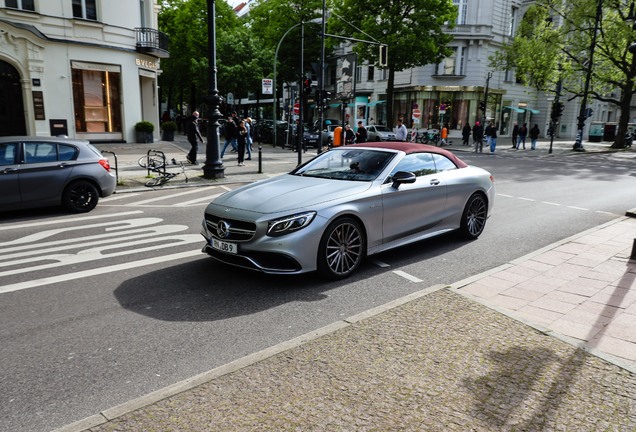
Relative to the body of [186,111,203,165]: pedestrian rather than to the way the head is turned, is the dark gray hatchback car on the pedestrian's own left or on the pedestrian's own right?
on the pedestrian's own right

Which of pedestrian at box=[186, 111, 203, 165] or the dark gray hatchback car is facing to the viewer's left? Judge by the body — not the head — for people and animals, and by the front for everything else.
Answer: the dark gray hatchback car

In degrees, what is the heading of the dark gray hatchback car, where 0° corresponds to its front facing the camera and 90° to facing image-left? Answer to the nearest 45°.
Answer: approximately 90°

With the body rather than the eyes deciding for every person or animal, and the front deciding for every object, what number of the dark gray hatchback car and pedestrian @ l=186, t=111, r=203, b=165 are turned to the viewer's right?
1

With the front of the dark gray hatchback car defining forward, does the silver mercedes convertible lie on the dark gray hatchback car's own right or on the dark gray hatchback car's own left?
on the dark gray hatchback car's own left

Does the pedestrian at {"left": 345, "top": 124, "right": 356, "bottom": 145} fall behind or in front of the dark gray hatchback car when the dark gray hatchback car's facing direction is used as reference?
behind

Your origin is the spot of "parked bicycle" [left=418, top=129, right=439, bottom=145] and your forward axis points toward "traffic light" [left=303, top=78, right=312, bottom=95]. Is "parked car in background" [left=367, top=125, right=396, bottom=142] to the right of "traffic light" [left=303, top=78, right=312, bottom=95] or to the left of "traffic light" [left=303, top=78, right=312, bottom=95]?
right

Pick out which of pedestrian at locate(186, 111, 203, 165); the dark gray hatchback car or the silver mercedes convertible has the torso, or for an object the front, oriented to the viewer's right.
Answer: the pedestrian

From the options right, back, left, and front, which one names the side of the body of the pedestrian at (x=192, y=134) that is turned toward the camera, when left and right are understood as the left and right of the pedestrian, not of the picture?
right

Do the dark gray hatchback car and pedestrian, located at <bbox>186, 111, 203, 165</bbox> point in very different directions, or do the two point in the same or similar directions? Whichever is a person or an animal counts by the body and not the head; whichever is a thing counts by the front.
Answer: very different directions

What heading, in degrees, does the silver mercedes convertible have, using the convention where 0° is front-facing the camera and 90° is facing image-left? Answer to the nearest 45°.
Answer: approximately 45°

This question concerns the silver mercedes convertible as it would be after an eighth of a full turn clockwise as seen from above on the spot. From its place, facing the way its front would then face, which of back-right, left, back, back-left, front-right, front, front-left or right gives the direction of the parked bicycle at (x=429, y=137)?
right
